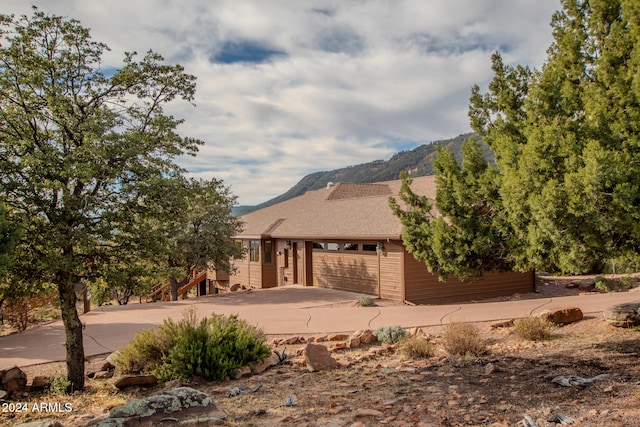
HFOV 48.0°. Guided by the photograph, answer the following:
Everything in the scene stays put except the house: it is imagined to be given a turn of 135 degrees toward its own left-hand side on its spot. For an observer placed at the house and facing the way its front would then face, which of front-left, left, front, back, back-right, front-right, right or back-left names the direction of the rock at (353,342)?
right

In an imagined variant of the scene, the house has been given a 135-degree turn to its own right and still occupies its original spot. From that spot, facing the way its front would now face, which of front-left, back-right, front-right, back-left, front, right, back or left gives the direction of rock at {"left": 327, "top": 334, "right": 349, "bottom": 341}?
back

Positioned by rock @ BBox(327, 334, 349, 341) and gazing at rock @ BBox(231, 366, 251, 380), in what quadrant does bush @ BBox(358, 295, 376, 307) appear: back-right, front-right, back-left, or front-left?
back-right

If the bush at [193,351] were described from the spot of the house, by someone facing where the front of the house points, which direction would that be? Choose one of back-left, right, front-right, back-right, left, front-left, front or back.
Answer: front-left

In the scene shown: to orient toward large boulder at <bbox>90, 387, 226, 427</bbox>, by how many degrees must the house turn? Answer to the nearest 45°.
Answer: approximately 45° to its left

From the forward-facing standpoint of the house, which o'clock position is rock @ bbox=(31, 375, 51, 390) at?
The rock is roughly at 11 o'clock from the house.

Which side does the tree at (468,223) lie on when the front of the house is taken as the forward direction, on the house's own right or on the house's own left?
on the house's own left

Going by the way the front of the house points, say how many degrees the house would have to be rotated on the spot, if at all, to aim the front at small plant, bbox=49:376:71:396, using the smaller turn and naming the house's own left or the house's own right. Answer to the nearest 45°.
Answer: approximately 45° to the house's own left

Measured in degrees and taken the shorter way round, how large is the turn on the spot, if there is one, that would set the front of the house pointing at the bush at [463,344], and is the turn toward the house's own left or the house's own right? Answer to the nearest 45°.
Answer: approximately 45° to the house's own left

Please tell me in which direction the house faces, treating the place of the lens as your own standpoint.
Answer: facing the viewer and to the left of the viewer

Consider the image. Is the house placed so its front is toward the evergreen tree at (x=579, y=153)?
no

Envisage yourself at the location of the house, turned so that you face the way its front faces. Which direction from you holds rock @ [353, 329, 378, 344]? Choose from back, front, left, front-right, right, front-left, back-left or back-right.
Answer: front-left
